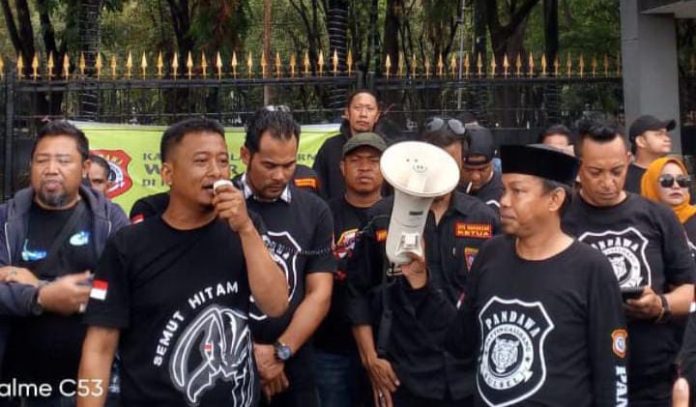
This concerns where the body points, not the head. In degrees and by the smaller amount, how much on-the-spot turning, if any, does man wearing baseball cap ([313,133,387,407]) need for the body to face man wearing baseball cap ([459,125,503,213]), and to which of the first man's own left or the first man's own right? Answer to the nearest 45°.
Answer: approximately 135° to the first man's own left

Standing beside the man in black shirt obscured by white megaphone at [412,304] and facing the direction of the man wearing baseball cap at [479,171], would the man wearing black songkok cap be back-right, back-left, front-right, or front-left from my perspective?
back-right

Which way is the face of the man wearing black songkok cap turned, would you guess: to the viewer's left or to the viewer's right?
to the viewer's left

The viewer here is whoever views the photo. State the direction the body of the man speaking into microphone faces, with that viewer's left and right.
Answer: facing the viewer and to the right of the viewer

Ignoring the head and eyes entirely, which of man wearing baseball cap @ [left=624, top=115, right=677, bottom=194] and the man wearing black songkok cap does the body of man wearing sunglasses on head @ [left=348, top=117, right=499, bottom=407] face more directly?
the man wearing black songkok cap

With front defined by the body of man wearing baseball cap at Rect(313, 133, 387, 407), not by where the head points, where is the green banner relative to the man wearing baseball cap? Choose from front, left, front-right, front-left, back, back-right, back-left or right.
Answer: back-right

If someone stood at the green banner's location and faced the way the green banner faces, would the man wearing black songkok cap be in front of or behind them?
in front

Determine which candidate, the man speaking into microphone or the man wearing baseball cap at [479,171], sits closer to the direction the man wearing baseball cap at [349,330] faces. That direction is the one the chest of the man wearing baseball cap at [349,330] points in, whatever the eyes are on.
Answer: the man speaking into microphone

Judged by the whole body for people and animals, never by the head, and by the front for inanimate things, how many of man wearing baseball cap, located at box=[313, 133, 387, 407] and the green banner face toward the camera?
2

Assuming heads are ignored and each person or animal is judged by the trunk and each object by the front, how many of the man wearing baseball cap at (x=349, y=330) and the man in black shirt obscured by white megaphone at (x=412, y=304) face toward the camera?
2

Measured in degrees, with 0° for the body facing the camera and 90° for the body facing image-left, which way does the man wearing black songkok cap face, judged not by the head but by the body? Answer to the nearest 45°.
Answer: approximately 45°

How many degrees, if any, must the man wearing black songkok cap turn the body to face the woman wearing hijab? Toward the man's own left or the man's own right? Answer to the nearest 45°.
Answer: approximately 180°
